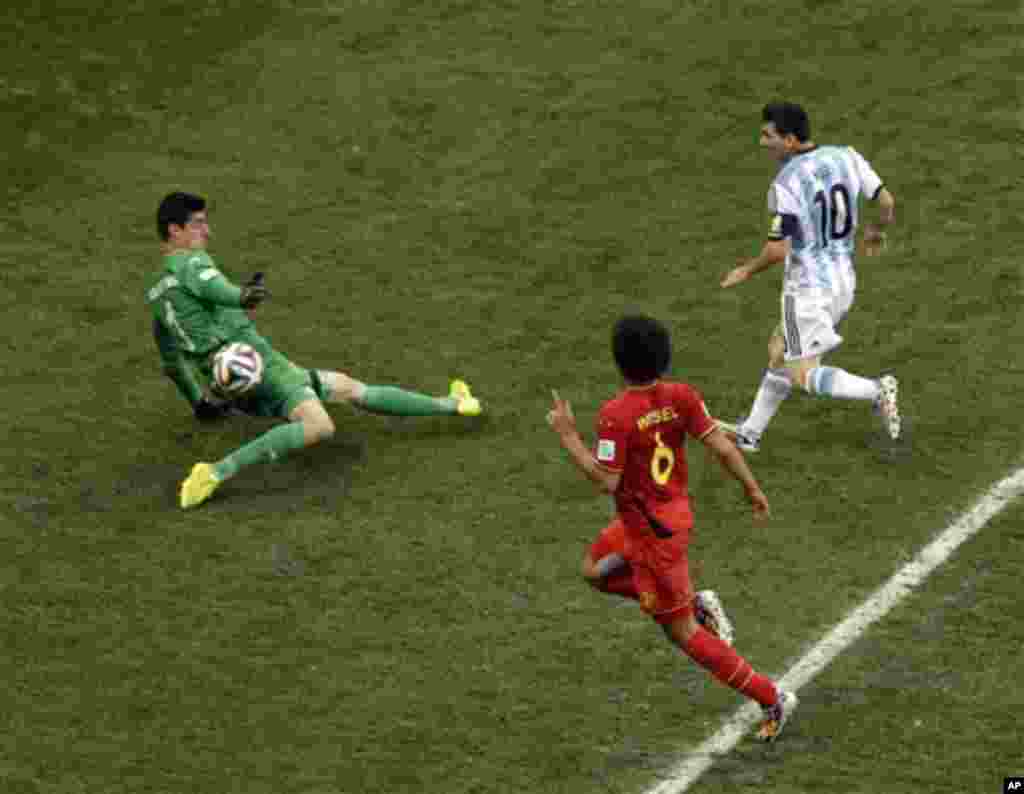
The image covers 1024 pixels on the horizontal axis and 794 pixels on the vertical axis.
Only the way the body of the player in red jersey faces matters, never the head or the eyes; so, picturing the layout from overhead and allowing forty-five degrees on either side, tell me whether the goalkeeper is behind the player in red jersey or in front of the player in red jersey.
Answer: in front

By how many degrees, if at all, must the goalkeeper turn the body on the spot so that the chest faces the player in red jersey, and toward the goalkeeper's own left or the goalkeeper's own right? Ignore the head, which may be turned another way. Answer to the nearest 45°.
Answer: approximately 45° to the goalkeeper's own right

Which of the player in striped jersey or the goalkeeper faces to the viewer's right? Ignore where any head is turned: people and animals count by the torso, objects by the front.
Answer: the goalkeeper

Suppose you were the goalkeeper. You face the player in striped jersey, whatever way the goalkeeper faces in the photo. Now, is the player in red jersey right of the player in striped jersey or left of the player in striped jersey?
right

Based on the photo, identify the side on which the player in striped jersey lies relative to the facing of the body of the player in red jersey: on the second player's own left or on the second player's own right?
on the second player's own right

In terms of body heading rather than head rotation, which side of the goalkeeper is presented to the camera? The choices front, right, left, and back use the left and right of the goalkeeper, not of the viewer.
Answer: right

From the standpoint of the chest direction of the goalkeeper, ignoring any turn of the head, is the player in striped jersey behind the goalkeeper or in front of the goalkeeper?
in front

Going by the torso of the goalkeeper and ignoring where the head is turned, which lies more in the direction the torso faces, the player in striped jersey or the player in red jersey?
the player in striped jersey

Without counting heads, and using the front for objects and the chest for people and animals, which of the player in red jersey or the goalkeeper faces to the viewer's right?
the goalkeeper

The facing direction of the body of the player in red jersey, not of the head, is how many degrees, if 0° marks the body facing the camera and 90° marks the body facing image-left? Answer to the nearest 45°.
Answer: approximately 135°

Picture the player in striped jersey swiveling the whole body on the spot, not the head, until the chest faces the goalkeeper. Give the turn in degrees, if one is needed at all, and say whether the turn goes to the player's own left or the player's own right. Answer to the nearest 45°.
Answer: approximately 45° to the player's own left

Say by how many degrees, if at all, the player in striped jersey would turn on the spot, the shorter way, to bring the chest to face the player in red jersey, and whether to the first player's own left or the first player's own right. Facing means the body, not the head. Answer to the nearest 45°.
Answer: approximately 135° to the first player's own left

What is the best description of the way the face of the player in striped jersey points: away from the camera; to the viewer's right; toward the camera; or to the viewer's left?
to the viewer's left

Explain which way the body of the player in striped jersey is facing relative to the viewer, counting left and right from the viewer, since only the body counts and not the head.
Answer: facing away from the viewer and to the left of the viewer
